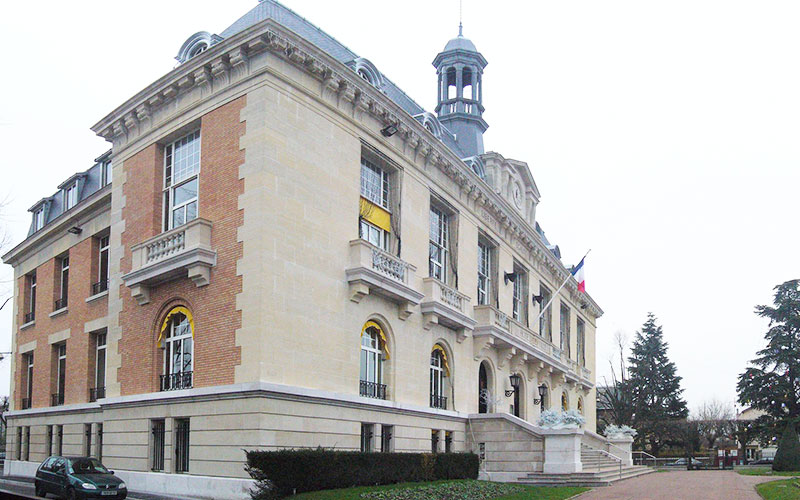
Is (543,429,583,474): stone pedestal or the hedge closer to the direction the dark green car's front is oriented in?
the hedge

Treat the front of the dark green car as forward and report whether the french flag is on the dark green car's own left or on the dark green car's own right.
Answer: on the dark green car's own left

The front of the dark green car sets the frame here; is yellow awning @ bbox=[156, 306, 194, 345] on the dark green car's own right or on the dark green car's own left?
on the dark green car's own left

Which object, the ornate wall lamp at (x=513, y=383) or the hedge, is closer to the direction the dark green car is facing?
the hedge

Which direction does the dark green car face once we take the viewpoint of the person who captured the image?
facing the viewer and to the right of the viewer

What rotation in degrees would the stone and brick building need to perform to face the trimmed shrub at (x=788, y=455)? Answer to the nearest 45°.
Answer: approximately 90° to its left
